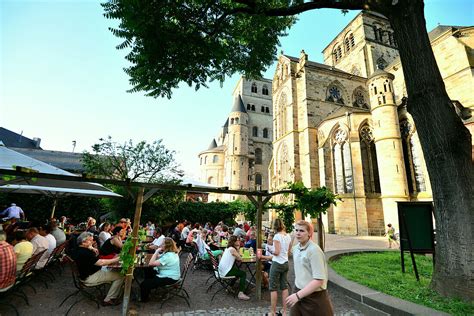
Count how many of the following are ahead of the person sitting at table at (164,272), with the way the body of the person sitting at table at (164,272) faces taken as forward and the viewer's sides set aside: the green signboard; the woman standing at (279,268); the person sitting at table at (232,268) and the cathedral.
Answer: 0

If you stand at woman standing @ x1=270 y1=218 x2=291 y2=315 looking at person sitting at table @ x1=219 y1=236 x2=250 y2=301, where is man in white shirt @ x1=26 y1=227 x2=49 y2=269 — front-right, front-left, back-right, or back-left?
front-left

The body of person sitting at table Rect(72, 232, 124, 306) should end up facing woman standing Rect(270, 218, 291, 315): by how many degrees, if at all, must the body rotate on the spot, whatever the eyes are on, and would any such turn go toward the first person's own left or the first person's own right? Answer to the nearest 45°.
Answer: approximately 45° to the first person's own right

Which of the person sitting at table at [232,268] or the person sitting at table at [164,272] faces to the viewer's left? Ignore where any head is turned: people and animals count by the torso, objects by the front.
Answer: the person sitting at table at [164,272]

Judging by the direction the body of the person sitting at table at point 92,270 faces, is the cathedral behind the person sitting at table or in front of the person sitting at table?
in front

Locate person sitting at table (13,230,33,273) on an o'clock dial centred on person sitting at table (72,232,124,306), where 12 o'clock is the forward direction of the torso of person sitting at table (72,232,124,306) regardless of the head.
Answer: person sitting at table (13,230,33,273) is roughly at 7 o'clock from person sitting at table (72,232,124,306).

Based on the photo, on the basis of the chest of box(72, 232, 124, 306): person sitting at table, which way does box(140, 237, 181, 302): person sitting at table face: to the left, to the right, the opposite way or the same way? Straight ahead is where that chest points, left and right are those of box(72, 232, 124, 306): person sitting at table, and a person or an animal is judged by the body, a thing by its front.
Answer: the opposite way

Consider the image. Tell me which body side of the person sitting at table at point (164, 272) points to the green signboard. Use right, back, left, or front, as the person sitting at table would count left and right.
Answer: back

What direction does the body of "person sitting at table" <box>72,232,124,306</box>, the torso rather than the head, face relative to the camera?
to the viewer's right

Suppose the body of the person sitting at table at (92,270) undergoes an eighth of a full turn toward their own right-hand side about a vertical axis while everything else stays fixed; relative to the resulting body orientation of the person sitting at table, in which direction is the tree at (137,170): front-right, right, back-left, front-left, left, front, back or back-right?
back-left

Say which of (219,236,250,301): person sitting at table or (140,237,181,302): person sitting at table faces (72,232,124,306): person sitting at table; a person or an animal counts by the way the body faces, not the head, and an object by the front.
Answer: (140,237,181,302): person sitting at table

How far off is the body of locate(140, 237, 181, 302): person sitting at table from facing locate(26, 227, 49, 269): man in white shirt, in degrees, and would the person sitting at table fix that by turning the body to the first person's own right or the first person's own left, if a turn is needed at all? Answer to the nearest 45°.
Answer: approximately 45° to the first person's own right

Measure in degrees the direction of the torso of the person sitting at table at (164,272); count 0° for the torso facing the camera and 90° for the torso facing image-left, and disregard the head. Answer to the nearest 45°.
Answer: approximately 90°
